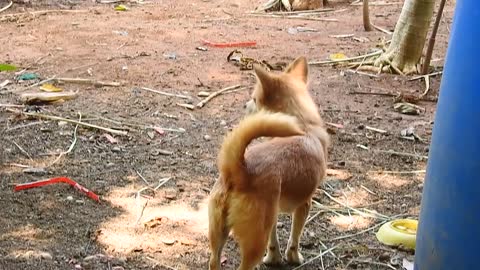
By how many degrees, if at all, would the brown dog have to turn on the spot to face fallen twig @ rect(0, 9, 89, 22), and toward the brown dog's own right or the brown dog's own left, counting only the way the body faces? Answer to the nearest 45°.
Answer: approximately 90° to the brown dog's own left

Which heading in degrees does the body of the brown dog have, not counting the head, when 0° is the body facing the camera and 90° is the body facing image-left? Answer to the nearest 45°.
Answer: approximately 225°

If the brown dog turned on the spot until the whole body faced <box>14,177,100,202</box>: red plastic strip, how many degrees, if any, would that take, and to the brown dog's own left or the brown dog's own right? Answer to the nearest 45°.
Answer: approximately 90° to the brown dog's own left

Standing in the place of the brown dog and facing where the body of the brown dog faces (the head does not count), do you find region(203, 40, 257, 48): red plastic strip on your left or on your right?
on your left

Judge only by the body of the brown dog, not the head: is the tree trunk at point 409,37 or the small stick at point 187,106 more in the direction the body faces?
the tree trunk

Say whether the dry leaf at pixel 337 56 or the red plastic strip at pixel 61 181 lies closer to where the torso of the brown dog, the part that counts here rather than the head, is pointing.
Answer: the dry leaf

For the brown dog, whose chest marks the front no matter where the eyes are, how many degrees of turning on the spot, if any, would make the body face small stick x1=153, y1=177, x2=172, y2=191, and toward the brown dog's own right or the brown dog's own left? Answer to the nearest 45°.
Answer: approximately 90° to the brown dog's own left

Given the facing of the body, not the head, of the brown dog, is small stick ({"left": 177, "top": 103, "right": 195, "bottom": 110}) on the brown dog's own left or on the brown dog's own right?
on the brown dog's own left

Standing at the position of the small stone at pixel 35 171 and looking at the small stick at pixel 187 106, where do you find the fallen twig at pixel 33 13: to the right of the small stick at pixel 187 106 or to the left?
left

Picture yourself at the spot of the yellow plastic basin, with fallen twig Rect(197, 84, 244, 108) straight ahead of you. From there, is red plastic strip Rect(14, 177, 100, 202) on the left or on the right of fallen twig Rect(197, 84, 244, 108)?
left

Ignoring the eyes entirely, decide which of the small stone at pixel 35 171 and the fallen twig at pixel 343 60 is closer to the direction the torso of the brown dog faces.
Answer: the fallen twig

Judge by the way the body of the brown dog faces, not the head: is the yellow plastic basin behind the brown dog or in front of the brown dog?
in front

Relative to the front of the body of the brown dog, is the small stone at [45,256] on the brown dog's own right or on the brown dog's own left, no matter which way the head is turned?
on the brown dog's own left
